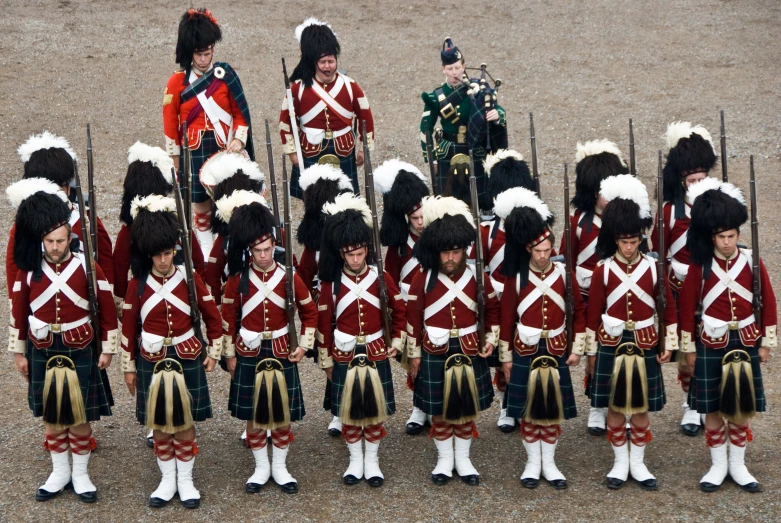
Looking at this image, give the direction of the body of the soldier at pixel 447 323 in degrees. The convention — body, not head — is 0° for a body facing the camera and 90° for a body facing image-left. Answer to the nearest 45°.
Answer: approximately 0°

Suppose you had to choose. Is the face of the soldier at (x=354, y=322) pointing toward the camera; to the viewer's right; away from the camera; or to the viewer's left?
toward the camera

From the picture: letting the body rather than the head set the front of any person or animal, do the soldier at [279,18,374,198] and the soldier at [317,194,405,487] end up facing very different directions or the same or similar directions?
same or similar directions

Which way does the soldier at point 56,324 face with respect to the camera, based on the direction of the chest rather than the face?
toward the camera

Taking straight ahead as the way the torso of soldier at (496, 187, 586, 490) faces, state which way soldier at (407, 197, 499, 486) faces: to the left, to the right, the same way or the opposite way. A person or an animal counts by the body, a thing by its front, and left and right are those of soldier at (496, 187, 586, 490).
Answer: the same way

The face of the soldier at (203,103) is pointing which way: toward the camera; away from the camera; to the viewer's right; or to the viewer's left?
toward the camera

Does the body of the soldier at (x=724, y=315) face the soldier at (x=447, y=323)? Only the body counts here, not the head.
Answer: no

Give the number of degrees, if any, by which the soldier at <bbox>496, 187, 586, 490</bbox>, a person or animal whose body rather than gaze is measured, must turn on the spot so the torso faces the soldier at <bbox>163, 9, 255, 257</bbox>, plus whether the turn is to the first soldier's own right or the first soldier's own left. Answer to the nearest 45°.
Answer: approximately 135° to the first soldier's own right

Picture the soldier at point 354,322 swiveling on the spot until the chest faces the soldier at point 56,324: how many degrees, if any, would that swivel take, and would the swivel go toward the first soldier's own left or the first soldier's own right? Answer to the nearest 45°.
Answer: approximately 90° to the first soldier's own right

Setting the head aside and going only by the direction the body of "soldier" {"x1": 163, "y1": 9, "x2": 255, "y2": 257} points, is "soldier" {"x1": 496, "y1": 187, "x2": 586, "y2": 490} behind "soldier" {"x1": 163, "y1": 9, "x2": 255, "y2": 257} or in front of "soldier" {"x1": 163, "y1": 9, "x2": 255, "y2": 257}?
in front

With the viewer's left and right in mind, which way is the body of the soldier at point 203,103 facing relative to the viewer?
facing the viewer

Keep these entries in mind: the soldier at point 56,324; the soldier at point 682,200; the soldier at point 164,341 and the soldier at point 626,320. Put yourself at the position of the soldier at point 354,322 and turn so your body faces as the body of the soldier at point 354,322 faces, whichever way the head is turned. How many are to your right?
2

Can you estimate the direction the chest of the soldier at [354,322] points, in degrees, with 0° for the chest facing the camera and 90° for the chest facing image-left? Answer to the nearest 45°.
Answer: approximately 0°

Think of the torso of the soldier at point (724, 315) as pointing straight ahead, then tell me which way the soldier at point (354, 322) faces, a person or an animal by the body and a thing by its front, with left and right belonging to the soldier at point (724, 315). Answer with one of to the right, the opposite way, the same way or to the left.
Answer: the same way

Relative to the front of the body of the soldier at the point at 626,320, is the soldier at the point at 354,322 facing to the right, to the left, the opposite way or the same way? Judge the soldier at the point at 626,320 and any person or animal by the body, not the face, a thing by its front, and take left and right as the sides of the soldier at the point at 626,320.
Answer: the same way

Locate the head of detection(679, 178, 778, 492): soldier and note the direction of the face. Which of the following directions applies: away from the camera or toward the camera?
toward the camera

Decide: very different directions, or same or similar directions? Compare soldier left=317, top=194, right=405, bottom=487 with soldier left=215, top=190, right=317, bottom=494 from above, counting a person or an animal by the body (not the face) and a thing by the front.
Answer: same or similar directions

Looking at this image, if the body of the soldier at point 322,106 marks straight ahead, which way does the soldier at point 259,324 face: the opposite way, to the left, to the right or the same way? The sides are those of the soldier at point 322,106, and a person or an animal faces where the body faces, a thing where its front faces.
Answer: the same way
